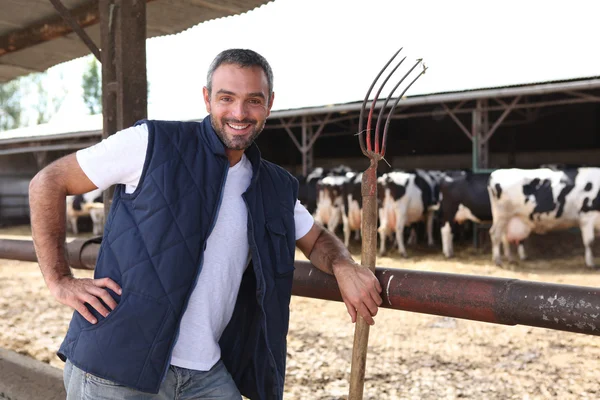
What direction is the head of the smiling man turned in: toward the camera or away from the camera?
toward the camera

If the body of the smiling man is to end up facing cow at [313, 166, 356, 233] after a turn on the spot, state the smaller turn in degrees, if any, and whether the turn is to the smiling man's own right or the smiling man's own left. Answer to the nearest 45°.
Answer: approximately 135° to the smiling man's own left

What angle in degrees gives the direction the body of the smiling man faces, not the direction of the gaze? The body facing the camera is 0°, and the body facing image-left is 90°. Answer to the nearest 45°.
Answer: approximately 315°

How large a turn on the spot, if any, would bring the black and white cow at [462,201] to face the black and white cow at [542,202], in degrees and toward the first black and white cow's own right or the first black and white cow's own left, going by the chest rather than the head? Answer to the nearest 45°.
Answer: approximately 45° to the first black and white cow's own right

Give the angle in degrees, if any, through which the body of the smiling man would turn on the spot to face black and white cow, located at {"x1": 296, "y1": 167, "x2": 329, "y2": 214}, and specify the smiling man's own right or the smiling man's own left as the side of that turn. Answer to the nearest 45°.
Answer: approximately 135° to the smiling man's own left
